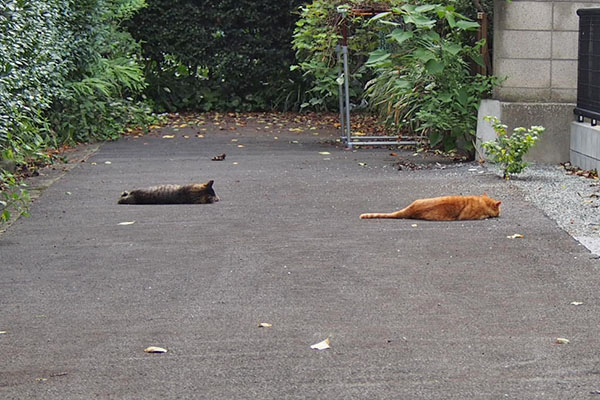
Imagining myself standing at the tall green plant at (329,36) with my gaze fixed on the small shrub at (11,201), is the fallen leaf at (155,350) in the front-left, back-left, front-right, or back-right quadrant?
front-left

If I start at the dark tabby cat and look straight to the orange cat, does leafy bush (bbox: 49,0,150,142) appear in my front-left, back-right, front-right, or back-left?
back-left

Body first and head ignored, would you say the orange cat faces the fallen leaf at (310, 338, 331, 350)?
no

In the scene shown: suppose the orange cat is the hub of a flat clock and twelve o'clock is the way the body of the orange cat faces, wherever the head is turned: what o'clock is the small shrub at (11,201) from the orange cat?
The small shrub is roughly at 6 o'clock from the orange cat.

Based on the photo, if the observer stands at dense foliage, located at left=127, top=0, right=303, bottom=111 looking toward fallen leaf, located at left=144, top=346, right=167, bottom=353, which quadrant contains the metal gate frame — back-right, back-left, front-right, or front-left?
front-left

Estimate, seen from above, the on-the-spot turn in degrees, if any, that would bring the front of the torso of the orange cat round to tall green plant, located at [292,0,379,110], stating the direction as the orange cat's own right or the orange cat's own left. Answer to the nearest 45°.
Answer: approximately 90° to the orange cat's own left

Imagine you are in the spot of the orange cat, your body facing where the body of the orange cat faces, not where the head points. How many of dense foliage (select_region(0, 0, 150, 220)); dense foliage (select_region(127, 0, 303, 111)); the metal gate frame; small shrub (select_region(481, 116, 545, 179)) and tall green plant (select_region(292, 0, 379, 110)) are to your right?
0

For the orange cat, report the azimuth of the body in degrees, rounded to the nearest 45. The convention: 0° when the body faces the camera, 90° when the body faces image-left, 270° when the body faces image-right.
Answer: approximately 270°

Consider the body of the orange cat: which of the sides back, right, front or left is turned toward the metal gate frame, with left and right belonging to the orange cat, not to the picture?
left

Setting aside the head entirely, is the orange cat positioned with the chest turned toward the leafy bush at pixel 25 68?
no

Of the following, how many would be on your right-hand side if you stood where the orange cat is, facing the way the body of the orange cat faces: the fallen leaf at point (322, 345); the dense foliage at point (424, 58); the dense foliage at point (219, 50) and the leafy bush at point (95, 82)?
1

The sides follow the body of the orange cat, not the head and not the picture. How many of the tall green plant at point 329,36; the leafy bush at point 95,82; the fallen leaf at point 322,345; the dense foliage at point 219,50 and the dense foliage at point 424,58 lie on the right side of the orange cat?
1

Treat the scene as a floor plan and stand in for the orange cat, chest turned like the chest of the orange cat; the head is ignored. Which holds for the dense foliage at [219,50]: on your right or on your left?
on your left

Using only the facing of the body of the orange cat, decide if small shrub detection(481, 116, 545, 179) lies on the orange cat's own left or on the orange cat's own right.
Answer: on the orange cat's own left

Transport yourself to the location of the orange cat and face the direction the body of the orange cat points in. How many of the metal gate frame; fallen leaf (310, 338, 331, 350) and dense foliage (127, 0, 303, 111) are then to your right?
1
